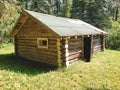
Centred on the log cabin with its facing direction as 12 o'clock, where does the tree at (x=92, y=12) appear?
The tree is roughly at 8 o'clock from the log cabin.
